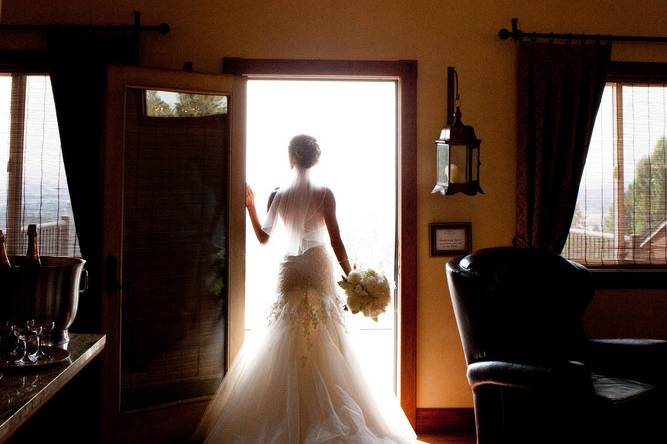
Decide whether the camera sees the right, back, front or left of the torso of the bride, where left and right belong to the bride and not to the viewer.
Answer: back

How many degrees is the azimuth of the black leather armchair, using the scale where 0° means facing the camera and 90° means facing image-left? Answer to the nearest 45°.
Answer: approximately 315°

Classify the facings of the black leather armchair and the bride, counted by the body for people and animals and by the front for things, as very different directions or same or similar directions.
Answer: very different directions

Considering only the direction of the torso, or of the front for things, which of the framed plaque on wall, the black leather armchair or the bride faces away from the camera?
the bride

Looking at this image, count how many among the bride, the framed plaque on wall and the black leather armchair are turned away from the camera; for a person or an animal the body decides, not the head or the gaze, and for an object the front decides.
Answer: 1

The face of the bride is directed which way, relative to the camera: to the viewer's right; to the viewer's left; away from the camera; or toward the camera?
away from the camera

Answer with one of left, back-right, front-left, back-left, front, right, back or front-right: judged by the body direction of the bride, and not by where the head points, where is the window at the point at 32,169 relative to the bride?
left

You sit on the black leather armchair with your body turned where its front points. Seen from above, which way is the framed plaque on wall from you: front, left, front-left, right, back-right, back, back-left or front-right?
back
